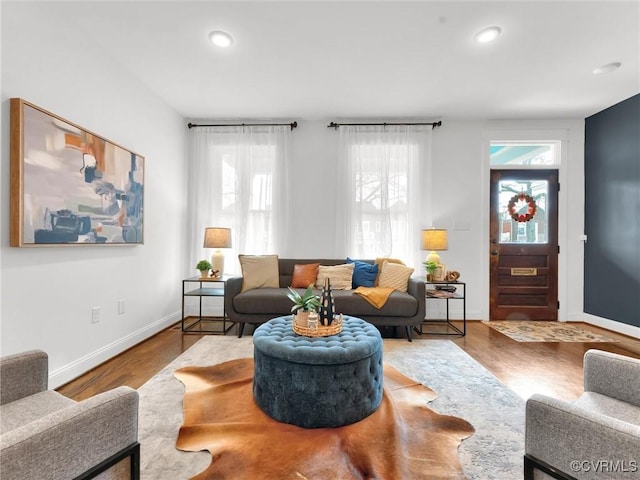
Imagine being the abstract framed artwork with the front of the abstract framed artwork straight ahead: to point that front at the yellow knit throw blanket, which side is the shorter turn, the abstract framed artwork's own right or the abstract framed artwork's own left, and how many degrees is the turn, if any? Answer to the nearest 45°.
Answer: approximately 45° to the abstract framed artwork's own left

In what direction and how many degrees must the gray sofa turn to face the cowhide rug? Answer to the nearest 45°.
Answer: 0° — it already faces it

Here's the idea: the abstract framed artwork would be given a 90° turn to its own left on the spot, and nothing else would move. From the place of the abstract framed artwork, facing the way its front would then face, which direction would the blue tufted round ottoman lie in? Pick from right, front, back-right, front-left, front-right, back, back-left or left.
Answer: right

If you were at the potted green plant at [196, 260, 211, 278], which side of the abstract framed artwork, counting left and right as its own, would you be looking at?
left

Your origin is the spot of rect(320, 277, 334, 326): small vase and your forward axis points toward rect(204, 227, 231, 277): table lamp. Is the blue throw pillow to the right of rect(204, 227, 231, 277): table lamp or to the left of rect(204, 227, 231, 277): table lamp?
right

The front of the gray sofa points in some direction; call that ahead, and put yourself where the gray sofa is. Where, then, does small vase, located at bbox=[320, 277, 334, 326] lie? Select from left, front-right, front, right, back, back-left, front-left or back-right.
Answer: front

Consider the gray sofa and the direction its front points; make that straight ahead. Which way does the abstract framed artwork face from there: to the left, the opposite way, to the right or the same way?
to the left

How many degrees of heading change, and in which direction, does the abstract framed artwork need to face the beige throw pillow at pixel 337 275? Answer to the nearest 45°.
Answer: approximately 45° to its left

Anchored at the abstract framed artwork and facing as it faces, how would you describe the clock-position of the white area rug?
The white area rug is roughly at 12 o'clock from the abstract framed artwork.

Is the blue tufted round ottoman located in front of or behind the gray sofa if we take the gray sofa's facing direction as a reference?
in front

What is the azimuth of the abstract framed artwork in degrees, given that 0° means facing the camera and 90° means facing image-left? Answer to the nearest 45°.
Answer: approximately 315°

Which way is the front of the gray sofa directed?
toward the camera

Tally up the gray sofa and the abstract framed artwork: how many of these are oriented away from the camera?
0
